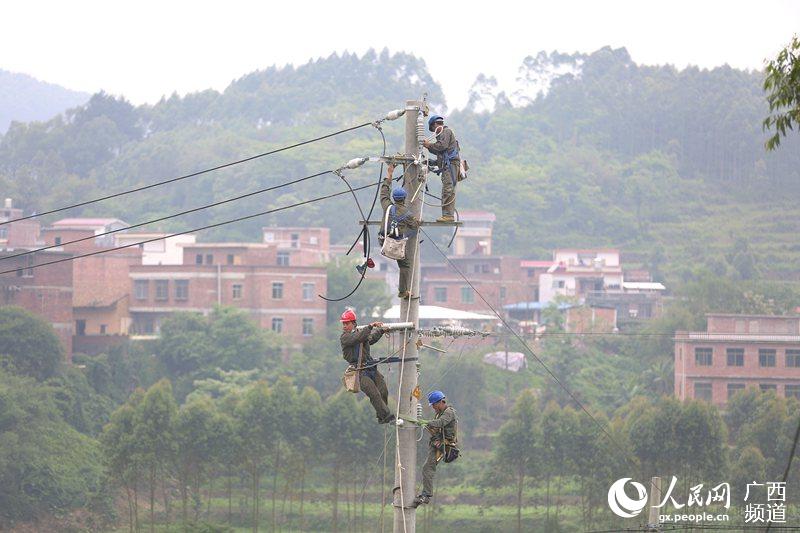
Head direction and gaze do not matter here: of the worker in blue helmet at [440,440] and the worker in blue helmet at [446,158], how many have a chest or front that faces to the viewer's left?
2

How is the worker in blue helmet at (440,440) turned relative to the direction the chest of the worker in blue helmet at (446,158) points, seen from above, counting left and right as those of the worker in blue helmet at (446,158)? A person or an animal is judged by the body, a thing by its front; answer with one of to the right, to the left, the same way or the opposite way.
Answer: the same way

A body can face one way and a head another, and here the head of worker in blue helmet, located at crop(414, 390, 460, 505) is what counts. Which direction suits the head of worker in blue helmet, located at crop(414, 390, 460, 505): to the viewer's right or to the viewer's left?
to the viewer's left

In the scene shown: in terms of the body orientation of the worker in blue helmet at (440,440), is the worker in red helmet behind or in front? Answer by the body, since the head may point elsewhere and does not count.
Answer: in front

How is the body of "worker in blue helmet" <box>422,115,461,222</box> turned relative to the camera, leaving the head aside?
to the viewer's left

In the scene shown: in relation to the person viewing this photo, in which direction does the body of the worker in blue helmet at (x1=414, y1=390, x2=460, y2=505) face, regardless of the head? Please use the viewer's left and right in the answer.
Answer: facing to the left of the viewer
